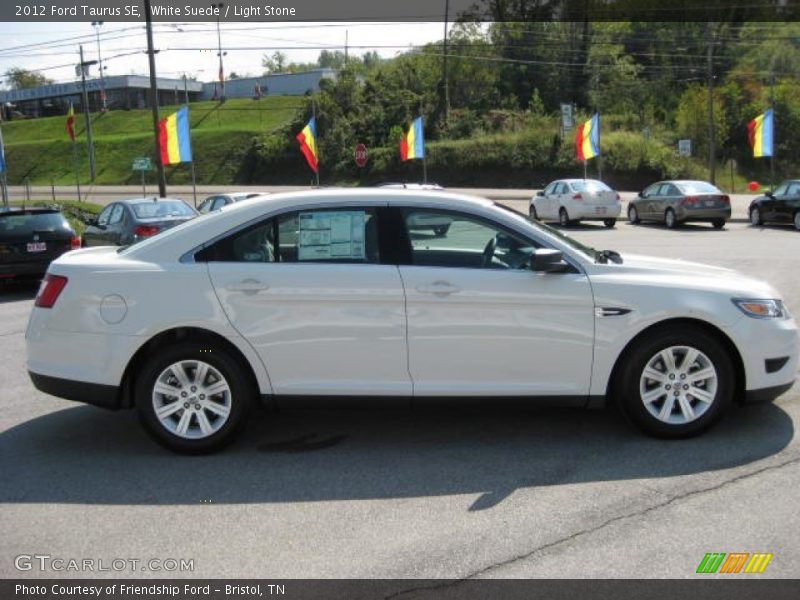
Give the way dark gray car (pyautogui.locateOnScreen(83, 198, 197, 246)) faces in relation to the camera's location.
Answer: facing away from the viewer and to the left of the viewer

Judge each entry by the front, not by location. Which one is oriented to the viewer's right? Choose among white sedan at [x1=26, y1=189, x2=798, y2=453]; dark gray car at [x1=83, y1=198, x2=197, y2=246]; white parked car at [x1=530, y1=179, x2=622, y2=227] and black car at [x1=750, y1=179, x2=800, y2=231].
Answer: the white sedan

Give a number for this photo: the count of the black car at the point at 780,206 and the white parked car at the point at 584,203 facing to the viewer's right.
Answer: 0

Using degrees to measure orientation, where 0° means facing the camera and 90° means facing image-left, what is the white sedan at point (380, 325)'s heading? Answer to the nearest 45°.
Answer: approximately 270°

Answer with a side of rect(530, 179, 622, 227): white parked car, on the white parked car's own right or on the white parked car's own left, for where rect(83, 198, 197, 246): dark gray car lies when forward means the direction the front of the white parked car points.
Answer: on the white parked car's own left

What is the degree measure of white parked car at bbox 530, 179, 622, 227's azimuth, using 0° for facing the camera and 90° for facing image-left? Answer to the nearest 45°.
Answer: approximately 135°

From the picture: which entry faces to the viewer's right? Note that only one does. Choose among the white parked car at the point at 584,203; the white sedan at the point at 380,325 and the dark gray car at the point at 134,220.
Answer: the white sedan

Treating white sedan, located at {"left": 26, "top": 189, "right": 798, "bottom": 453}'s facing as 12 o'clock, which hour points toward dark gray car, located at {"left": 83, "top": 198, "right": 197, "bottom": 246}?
The dark gray car is roughly at 8 o'clock from the white sedan.

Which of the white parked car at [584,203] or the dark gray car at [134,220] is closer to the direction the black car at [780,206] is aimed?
the white parked car

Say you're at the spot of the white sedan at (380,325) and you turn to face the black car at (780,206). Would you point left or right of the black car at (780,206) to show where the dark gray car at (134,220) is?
left

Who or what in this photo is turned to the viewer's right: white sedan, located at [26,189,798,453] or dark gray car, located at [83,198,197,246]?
the white sedan

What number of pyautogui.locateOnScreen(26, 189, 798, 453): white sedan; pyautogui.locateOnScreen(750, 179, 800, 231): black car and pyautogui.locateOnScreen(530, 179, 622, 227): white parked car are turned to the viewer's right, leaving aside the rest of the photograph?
1

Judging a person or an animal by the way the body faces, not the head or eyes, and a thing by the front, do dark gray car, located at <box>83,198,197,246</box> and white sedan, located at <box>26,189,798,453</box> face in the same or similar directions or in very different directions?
very different directions

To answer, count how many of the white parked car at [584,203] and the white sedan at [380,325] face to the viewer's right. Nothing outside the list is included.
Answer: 1

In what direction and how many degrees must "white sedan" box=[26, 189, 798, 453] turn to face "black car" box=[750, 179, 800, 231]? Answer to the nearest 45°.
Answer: approximately 45° to its left

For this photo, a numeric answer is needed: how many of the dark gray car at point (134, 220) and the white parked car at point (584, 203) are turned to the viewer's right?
0
